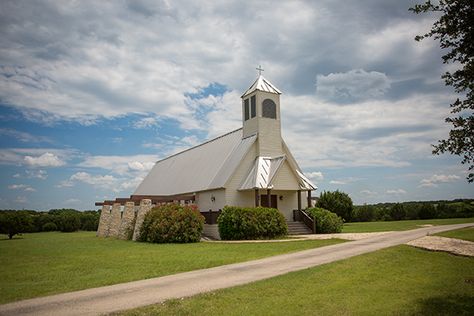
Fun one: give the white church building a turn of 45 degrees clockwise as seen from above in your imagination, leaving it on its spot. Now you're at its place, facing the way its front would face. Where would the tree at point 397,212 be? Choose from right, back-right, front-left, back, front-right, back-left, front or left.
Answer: back-left

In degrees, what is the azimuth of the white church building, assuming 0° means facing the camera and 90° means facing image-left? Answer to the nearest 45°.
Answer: approximately 315°

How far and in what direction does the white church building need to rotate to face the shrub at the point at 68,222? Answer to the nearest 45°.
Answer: approximately 180°

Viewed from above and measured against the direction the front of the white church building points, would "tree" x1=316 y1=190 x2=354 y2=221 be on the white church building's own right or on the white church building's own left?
on the white church building's own left

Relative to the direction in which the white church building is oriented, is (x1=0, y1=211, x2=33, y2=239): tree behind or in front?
behind

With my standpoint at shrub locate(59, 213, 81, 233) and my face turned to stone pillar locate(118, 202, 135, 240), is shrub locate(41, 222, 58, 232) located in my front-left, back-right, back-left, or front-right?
back-right

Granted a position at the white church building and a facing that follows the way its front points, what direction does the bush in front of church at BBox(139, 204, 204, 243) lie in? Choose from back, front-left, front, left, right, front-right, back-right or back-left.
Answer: right

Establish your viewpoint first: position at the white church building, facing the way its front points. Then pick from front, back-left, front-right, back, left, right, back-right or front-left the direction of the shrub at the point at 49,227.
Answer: back

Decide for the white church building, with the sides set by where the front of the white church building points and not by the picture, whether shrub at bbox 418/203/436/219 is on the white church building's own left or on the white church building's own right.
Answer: on the white church building's own left

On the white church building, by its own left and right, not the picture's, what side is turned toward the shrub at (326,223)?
front

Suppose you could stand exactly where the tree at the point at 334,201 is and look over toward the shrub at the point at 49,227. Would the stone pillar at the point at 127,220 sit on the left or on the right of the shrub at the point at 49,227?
left

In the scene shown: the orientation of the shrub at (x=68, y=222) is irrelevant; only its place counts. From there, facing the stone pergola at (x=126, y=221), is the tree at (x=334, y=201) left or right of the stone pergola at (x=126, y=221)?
left

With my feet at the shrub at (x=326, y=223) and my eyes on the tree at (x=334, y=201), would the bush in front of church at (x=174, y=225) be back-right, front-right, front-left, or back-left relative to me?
back-left

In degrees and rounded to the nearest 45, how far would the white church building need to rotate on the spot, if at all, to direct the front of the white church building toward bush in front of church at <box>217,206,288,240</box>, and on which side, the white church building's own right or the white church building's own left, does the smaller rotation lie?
approximately 45° to the white church building's own right
